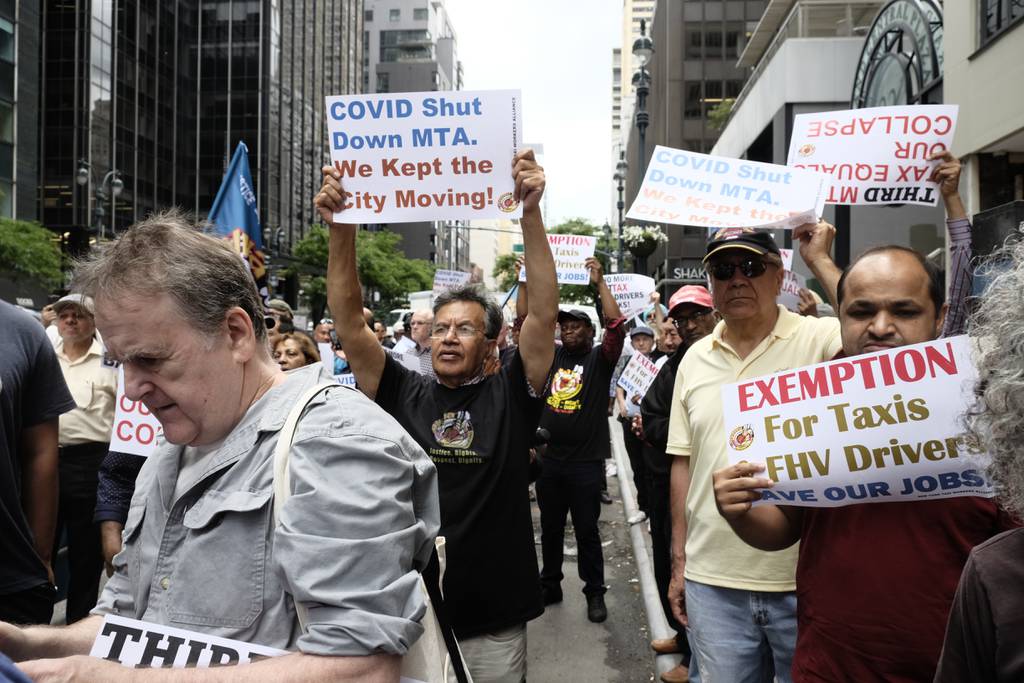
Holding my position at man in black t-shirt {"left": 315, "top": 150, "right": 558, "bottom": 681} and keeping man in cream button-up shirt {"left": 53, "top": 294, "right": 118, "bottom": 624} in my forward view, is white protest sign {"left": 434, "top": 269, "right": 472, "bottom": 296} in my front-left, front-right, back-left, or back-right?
front-right

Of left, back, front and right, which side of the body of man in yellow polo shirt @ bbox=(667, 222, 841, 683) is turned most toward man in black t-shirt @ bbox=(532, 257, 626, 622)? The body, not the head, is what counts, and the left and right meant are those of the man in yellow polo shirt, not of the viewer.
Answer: back

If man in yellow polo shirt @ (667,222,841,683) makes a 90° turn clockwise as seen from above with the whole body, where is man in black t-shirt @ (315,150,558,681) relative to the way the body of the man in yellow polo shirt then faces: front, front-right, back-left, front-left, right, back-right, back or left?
front

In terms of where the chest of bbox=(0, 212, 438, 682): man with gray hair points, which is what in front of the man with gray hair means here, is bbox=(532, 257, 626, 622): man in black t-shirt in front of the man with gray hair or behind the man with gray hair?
behind

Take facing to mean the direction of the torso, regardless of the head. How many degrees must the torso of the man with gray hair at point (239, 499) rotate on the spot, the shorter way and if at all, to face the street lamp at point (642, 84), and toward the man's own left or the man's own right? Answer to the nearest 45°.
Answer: approximately 180°

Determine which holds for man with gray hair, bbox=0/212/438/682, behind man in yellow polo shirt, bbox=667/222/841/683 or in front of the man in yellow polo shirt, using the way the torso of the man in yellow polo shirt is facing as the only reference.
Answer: in front

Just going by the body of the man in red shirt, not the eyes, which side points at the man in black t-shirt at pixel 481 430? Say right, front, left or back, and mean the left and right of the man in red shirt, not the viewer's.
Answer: right

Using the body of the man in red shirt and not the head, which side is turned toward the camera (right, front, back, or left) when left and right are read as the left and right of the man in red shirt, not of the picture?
front

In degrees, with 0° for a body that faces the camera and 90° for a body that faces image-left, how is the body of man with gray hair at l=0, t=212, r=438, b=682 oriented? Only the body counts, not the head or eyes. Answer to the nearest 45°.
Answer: approximately 45°

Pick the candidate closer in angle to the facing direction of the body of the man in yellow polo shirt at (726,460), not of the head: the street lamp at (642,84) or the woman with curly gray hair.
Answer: the woman with curly gray hair

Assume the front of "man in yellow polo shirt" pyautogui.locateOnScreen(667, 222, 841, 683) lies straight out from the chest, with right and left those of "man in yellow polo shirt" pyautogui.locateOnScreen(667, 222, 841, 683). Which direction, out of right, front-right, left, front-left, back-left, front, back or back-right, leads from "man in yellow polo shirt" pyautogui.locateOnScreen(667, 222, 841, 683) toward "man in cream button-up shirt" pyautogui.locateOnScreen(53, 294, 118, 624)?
right

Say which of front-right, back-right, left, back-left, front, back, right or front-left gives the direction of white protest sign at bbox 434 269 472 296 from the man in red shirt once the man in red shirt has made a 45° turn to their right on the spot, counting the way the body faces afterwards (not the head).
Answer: right

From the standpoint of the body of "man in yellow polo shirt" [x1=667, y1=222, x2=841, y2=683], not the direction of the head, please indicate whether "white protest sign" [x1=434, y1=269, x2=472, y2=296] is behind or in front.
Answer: behind

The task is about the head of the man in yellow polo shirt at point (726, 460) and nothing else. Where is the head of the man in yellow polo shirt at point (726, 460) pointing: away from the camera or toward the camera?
toward the camera

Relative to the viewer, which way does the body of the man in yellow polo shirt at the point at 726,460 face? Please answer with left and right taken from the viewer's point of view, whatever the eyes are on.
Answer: facing the viewer
